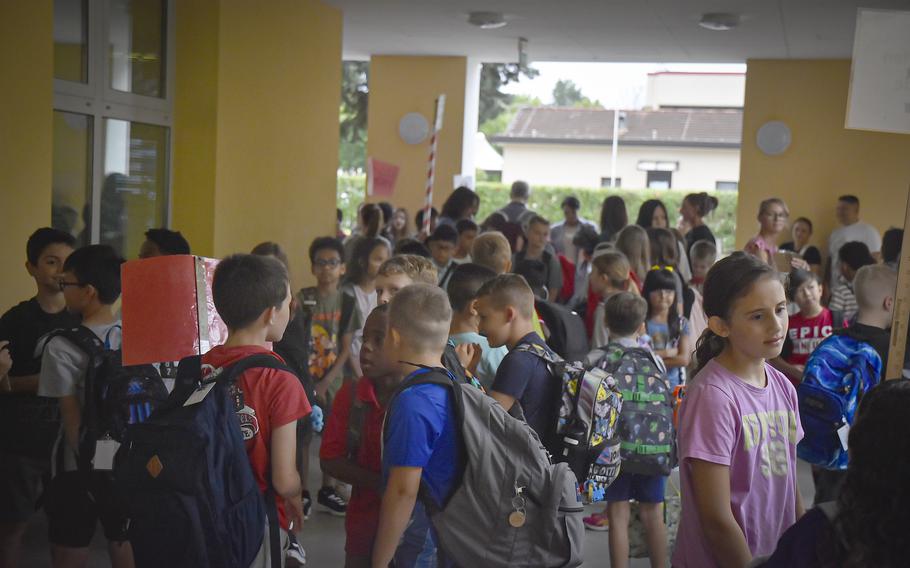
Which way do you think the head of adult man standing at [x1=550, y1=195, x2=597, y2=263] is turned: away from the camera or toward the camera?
toward the camera

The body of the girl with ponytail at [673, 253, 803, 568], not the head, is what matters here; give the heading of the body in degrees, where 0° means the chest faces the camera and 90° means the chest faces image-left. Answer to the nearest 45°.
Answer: approximately 315°

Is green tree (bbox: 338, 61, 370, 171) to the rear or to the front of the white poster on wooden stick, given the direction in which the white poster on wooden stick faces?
to the rear

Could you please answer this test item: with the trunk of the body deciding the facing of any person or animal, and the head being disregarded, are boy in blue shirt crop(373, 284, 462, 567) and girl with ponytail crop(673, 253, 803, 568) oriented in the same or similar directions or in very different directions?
very different directions

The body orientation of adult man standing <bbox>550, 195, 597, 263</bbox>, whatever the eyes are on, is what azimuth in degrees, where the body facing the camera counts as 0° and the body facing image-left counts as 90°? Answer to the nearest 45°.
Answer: approximately 0°

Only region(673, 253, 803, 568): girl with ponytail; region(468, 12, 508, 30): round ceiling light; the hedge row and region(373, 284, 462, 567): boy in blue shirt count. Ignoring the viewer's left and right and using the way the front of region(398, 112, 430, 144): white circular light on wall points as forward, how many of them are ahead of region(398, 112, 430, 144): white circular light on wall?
3

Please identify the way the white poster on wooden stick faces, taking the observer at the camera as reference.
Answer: facing the viewer

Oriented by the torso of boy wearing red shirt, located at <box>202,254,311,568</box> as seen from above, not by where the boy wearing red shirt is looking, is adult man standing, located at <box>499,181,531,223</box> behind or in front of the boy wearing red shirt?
in front

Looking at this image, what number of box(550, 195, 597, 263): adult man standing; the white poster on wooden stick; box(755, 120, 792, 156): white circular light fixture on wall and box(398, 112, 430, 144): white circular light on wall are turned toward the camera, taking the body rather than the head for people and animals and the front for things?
4

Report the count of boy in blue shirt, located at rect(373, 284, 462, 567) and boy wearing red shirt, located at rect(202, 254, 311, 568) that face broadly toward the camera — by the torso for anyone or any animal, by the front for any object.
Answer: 0

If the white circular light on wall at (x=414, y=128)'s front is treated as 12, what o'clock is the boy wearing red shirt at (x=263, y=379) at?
The boy wearing red shirt is roughly at 12 o'clock from the white circular light on wall.

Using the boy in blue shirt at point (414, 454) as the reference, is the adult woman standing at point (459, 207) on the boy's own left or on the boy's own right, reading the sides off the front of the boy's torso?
on the boy's own right

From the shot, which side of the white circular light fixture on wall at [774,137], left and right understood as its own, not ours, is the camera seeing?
front

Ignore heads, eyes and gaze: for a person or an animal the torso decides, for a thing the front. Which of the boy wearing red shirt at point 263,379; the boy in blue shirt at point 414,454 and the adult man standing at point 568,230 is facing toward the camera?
the adult man standing

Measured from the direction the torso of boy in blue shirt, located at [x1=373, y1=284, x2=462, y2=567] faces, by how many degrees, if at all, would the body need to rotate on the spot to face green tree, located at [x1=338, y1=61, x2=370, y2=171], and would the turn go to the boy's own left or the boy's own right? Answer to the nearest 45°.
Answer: approximately 45° to the boy's own right
